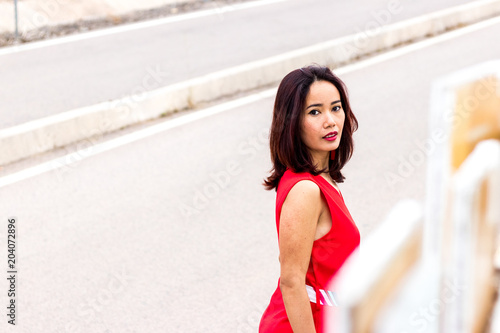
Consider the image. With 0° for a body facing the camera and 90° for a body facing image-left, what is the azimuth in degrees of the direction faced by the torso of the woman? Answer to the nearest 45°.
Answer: approximately 270°
